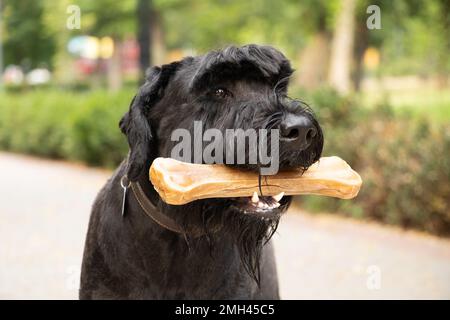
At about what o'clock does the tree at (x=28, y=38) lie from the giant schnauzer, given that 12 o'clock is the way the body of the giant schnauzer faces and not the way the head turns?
The tree is roughly at 7 o'clock from the giant schnauzer.

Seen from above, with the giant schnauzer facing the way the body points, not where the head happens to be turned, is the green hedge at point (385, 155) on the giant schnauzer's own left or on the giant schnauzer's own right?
on the giant schnauzer's own left

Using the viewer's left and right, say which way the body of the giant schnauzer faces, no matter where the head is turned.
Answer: facing the viewer and to the right of the viewer
